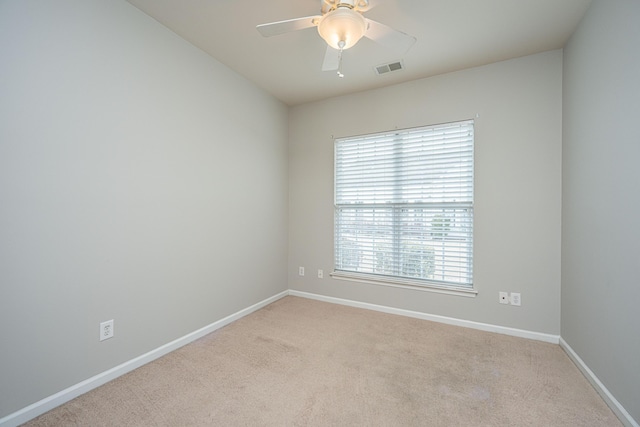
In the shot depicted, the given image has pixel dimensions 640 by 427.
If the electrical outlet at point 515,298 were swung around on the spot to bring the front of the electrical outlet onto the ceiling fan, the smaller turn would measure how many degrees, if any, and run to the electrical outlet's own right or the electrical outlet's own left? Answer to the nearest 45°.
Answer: approximately 45° to the electrical outlet's own right

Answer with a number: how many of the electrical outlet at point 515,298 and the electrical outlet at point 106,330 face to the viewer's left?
0

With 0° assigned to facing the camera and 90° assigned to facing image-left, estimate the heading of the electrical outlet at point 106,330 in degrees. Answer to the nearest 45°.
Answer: approximately 315°

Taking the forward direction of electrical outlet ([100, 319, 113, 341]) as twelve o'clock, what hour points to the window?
The window is roughly at 11 o'clock from the electrical outlet.

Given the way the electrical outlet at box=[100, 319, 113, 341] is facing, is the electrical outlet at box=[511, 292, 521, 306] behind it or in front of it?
in front

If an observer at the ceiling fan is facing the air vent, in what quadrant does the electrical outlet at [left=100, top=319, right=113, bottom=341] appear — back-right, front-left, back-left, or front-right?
back-left

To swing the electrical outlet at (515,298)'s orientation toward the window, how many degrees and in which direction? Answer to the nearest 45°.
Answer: approximately 90° to its right

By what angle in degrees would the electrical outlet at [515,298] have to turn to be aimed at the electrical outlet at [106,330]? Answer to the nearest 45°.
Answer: approximately 45° to its right
